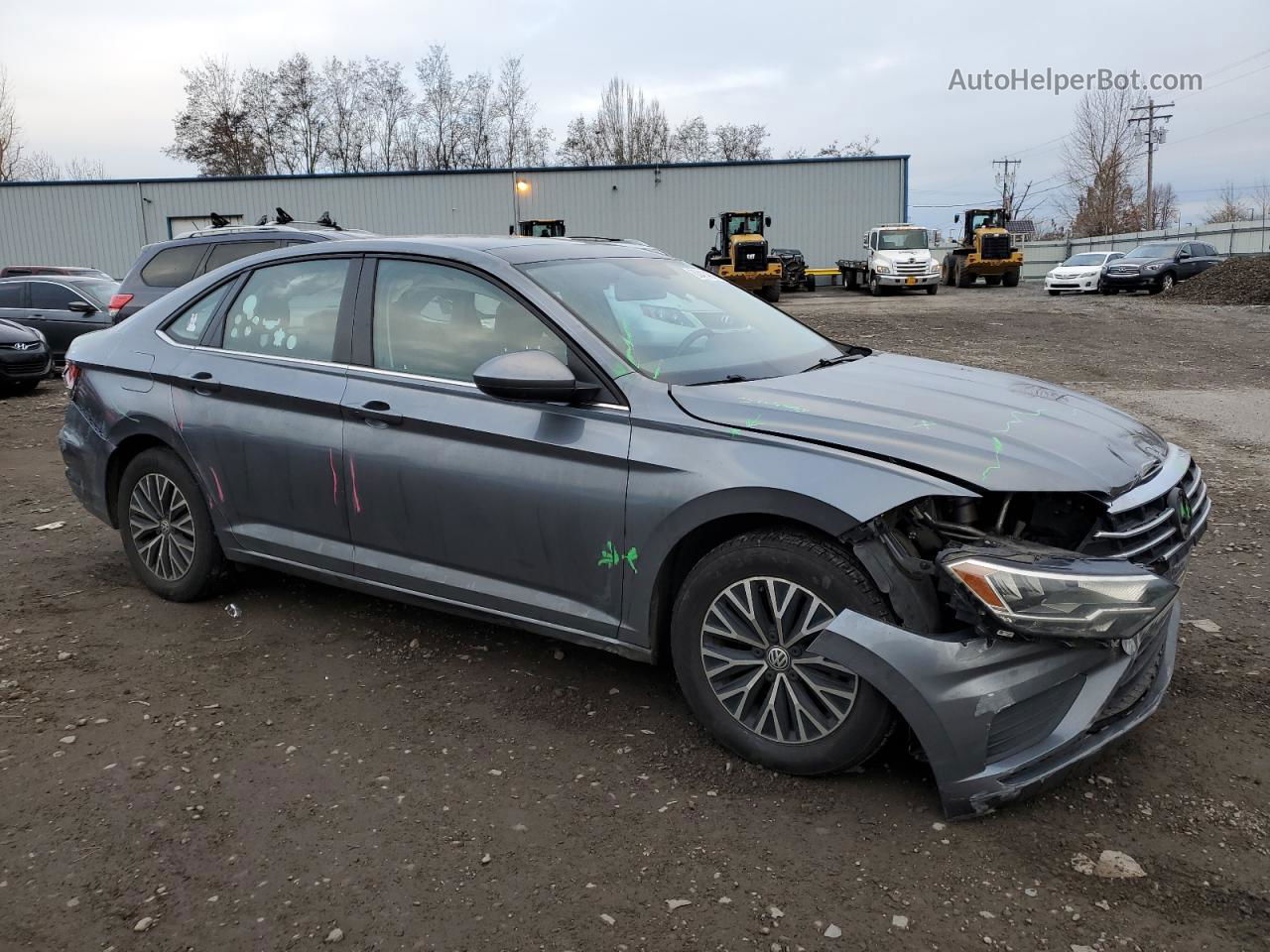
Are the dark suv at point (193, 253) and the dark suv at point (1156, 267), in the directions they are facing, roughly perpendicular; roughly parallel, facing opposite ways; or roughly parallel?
roughly parallel, facing opposite ways

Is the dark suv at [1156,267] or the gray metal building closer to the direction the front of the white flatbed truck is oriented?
the dark suv

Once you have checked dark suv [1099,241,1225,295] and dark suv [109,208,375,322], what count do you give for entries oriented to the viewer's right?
1

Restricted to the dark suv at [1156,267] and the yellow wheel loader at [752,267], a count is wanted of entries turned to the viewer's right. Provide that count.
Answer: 0

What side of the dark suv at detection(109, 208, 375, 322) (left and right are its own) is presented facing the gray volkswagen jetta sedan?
right

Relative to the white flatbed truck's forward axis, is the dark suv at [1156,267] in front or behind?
in front

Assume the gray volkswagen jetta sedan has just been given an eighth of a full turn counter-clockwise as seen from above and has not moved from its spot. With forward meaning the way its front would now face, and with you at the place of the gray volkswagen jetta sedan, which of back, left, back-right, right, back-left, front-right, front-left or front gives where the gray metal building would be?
left

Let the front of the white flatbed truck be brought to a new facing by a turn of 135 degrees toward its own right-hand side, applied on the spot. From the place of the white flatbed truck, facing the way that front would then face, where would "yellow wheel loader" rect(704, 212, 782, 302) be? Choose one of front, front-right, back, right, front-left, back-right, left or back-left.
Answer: front-left

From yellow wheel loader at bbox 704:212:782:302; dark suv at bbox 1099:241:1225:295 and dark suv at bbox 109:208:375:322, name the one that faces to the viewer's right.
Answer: dark suv at bbox 109:208:375:322

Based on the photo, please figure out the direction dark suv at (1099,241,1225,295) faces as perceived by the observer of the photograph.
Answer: facing the viewer and to the left of the viewer

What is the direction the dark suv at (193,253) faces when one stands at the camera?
facing to the right of the viewer

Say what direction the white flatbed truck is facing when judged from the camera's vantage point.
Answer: facing the viewer and to the right of the viewer
